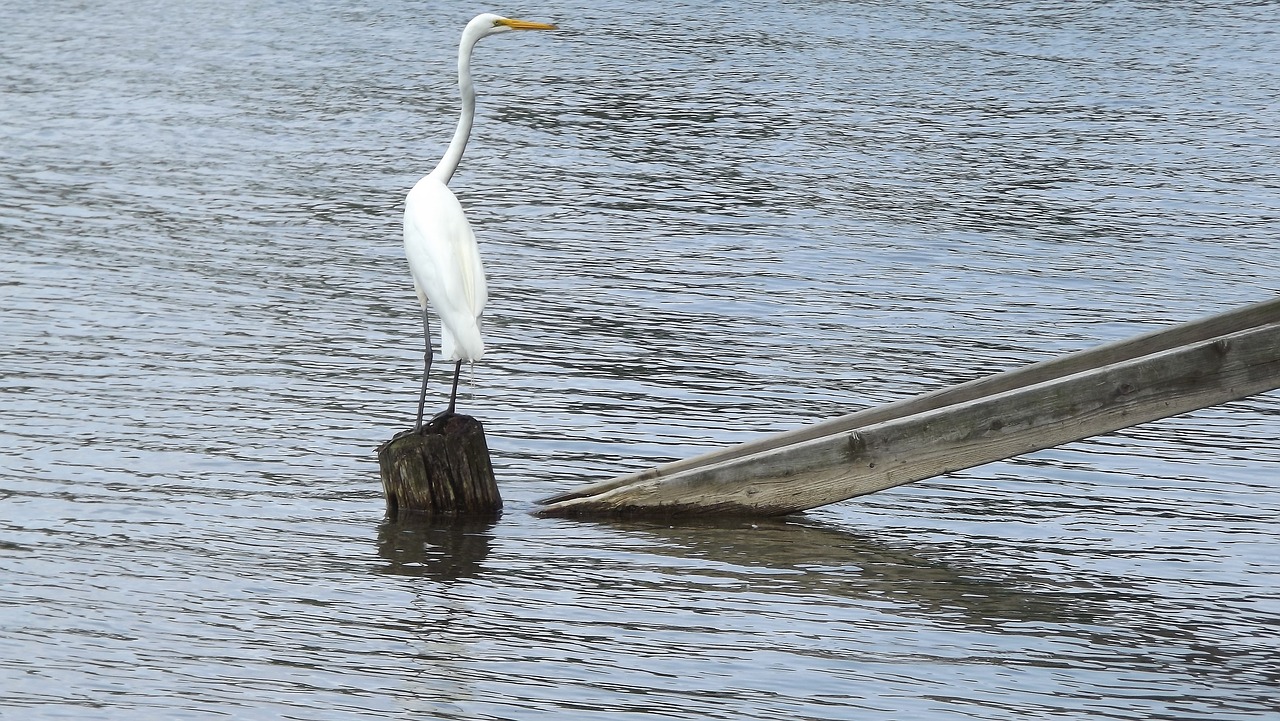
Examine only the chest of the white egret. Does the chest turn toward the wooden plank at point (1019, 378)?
no

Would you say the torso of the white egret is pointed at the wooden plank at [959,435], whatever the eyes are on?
no
